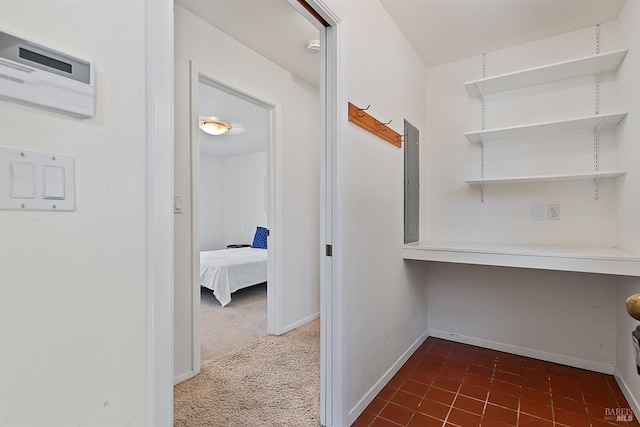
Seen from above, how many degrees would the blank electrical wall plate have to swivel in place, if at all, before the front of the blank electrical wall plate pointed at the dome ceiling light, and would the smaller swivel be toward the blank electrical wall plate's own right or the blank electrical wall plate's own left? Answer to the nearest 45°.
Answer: approximately 90° to the blank electrical wall plate's own right

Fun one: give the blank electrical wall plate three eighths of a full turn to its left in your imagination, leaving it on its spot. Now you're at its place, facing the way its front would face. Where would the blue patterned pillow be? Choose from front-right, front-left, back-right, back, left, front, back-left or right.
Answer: back-left

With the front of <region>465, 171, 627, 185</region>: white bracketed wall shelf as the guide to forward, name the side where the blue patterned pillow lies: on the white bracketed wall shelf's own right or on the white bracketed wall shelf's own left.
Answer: on the white bracketed wall shelf's own right

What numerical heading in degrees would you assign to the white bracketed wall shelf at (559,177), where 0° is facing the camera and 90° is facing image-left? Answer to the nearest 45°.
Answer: approximately 0°

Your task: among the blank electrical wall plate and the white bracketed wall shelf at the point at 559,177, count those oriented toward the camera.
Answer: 2

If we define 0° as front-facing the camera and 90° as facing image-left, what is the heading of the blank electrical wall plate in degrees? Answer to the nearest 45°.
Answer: approximately 0°

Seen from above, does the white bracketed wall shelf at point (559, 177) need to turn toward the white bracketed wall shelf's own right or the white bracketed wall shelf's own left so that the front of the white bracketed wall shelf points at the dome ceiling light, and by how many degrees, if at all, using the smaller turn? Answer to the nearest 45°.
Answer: approximately 90° to the white bracketed wall shelf's own right
